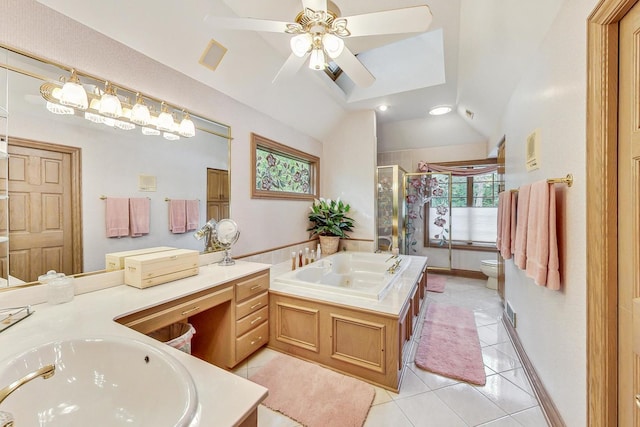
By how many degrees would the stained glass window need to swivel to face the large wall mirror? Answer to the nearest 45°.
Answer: approximately 90° to its right

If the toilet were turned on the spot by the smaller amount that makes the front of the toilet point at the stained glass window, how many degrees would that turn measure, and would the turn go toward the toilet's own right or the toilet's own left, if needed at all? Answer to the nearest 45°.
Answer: approximately 45° to the toilet's own left

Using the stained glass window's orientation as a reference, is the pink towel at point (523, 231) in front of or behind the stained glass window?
in front

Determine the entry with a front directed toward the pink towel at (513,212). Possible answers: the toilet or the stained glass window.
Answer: the stained glass window

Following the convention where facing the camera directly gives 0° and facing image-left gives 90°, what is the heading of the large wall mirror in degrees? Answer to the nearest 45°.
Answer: approximately 315°

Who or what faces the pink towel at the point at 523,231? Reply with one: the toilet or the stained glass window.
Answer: the stained glass window

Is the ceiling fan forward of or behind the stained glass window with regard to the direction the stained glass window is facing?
forward

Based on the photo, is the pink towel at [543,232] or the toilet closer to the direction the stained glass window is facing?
the pink towel

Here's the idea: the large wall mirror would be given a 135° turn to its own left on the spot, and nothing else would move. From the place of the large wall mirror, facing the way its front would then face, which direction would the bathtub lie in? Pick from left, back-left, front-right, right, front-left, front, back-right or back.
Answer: right

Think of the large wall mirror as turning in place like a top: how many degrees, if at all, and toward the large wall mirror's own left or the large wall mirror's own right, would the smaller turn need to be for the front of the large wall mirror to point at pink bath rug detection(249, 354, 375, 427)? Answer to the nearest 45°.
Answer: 0° — it already faces it

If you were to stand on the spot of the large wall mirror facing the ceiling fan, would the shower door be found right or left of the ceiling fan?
left
